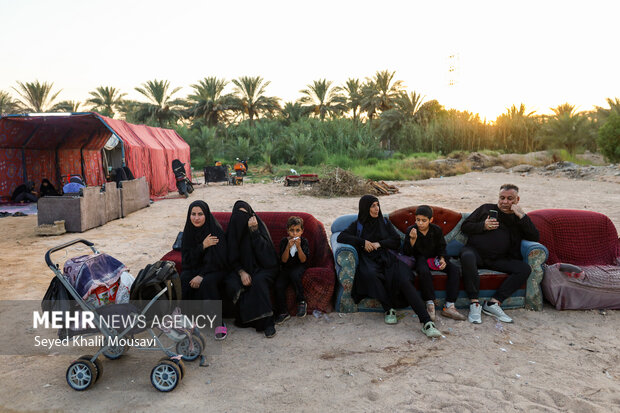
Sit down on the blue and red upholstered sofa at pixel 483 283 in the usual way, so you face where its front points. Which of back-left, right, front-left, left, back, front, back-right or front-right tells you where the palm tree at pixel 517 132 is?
back

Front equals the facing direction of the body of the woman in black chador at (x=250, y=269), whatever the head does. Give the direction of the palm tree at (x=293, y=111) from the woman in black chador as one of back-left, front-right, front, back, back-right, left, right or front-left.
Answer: back

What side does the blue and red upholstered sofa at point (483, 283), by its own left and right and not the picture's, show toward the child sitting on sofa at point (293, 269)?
right

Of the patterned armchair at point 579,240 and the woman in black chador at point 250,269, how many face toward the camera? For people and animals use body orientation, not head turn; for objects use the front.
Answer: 2

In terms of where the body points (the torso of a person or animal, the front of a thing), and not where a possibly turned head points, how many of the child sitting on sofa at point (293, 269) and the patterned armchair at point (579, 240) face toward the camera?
2

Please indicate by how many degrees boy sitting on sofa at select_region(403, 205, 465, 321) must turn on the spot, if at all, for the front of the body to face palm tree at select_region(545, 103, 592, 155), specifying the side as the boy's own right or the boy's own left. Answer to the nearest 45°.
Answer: approximately 180°

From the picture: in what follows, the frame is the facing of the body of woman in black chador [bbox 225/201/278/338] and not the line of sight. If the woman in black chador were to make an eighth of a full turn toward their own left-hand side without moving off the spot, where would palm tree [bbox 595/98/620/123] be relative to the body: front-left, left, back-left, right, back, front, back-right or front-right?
left
